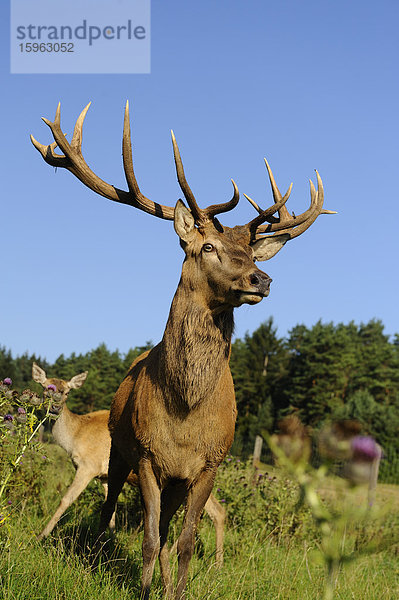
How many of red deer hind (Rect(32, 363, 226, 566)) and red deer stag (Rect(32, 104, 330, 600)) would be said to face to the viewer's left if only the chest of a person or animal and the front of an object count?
1

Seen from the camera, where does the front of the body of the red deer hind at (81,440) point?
to the viewer's left

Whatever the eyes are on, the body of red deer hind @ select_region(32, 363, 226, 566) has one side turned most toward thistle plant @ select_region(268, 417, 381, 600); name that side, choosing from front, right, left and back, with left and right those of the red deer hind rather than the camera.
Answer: left

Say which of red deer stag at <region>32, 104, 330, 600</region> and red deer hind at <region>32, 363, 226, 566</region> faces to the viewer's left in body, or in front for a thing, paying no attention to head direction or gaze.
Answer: red deer hind at <region>32, 363, 226, 566</region>
